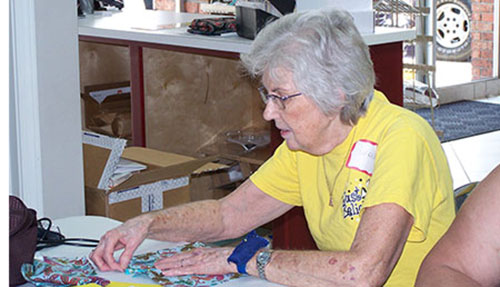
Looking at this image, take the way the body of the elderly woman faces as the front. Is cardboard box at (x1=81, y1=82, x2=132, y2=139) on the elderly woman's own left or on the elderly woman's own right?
on the elderly woman's own right

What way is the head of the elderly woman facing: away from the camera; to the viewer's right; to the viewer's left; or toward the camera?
to the viewer's left

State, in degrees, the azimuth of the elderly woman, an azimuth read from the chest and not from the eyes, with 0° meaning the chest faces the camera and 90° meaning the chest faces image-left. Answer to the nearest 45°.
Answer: approximately 45°

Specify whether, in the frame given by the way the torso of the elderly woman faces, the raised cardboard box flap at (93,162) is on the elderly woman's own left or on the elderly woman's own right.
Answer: on the elderly woman's own right
